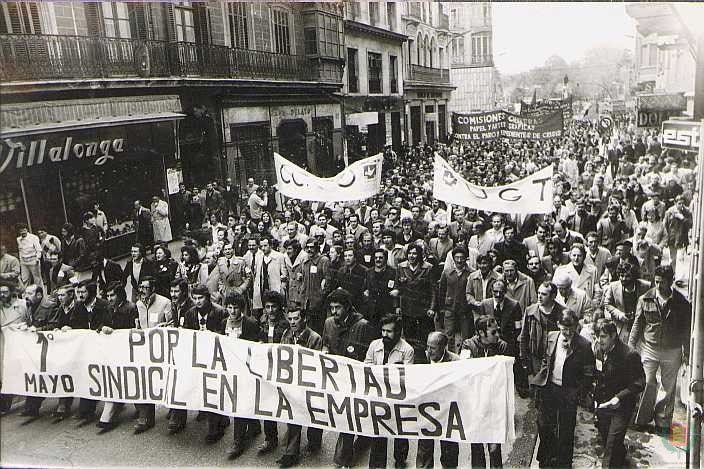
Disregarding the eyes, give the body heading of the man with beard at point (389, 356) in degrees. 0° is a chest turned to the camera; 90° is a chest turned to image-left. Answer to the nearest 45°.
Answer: approximately 0°

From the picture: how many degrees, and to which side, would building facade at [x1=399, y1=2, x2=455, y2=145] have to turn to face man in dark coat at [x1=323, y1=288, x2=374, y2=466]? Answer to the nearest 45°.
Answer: approximately 45° to its right

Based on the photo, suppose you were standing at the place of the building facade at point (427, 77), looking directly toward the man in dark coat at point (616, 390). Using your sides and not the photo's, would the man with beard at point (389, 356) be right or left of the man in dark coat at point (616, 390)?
right

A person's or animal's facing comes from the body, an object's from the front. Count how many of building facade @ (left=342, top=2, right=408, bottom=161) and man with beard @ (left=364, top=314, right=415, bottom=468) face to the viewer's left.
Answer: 0

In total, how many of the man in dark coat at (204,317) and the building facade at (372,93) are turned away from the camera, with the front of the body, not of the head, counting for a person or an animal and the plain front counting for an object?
0

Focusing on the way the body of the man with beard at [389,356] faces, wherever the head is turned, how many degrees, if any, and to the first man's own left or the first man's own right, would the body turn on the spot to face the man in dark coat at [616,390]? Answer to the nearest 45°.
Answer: approximately 90° to the first man's own left

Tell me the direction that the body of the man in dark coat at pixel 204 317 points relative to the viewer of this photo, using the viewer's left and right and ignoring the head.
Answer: facing the viewer and to the left of the viewer

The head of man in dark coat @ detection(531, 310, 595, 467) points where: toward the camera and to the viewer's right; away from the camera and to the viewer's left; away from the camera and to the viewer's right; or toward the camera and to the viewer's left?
toward the camera and to the viewer's left

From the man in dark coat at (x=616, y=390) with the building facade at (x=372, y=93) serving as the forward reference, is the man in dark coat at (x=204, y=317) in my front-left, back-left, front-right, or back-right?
front-left

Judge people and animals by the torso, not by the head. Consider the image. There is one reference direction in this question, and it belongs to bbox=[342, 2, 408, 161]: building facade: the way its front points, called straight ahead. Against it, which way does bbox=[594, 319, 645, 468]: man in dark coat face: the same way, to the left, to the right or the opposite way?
to the right

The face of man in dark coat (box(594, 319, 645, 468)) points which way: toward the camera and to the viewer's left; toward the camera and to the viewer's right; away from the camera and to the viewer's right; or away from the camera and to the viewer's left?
toward the camera and to the viewer's left

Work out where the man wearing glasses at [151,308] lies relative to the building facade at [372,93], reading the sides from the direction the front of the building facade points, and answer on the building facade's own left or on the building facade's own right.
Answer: on the building facade's own right

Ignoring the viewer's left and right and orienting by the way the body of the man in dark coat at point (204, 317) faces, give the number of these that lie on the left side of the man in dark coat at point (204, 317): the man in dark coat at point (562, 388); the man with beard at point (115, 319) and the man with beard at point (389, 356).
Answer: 2

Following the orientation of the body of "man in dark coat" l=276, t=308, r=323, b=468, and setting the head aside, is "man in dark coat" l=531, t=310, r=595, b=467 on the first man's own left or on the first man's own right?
on the first man's own left

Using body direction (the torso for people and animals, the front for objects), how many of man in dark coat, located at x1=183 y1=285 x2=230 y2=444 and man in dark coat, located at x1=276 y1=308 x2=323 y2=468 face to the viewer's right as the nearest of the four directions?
0
